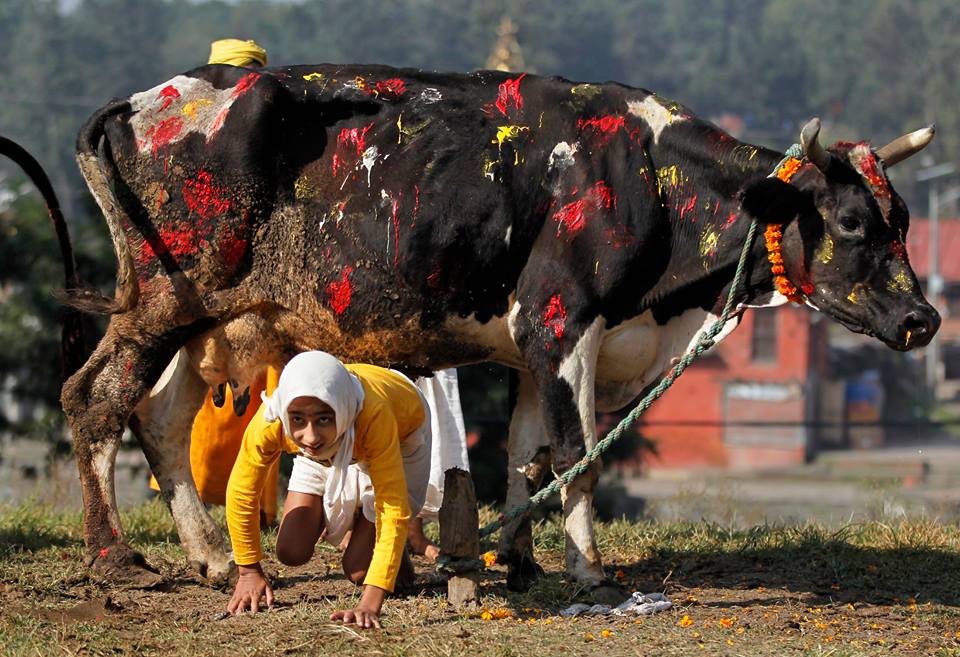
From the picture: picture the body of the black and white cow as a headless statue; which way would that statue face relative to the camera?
to the viewer's right

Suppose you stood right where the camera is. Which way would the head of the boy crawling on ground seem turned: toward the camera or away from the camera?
toward the camera
